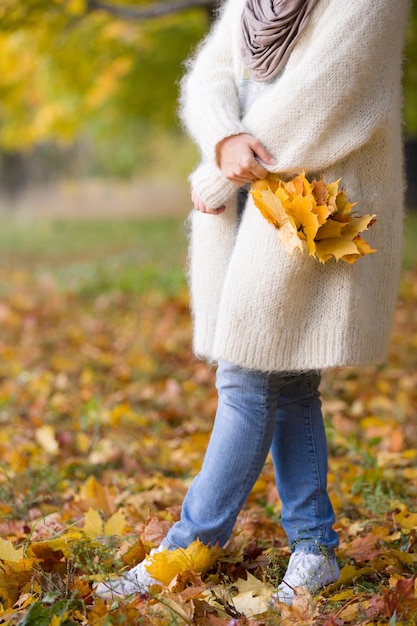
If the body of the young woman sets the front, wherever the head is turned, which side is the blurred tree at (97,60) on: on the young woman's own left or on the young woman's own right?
on the young woman's own right

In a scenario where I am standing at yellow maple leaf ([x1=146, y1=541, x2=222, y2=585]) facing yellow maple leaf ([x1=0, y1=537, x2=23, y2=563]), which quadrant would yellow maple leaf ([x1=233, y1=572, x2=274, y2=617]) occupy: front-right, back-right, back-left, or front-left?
back-left

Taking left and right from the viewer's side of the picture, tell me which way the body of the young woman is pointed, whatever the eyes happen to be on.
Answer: facing the viewer and to the left of the viewer

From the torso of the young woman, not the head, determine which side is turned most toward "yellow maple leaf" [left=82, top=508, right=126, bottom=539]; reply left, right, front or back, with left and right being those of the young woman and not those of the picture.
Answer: right

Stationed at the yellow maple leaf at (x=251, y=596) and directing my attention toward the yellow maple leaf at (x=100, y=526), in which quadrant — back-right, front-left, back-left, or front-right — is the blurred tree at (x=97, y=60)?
front-right

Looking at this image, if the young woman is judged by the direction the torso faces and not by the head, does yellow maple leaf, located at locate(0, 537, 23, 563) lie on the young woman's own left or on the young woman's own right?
on the young woman's own right
